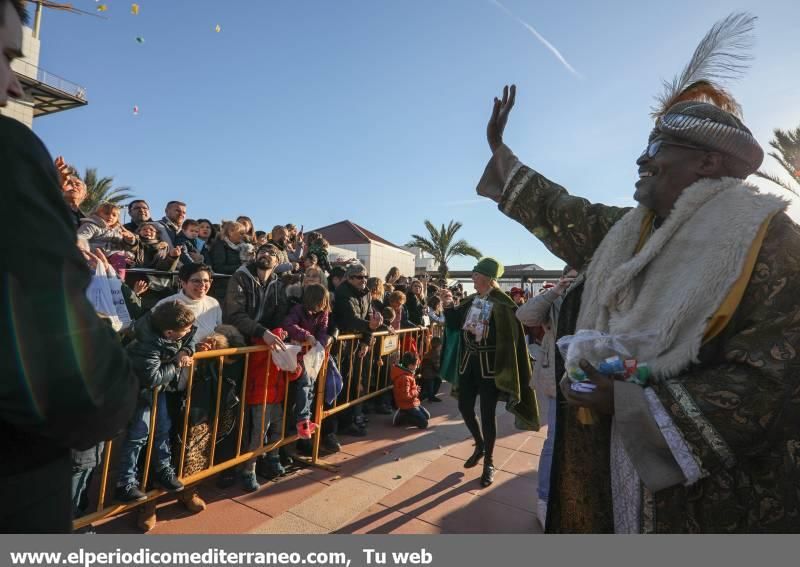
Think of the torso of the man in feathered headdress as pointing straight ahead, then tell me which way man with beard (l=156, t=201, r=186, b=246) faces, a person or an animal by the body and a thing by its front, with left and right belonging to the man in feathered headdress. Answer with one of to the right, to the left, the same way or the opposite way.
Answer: the opposite way

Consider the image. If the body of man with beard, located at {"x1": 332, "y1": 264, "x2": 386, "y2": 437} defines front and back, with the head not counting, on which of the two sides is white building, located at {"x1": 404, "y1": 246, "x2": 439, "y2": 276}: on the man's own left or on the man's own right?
on the man's own left

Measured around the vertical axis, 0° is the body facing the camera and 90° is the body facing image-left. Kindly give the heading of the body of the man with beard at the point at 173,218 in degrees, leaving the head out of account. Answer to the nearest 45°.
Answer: approximately 315°

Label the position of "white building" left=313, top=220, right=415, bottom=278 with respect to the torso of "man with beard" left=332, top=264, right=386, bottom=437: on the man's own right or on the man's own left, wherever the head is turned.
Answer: on the man's own left

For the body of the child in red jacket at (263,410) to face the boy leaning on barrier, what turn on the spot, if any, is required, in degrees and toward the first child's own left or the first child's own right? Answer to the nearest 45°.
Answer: approximately 90° to the first child's own right

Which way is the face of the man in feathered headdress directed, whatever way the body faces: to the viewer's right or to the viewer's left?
to the viewer's left

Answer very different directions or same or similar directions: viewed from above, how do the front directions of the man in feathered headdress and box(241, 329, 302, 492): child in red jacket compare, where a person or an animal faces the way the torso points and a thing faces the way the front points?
very different directions

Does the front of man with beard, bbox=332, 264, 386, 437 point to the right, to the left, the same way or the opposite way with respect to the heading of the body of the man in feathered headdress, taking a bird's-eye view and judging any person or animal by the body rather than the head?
the opposite way

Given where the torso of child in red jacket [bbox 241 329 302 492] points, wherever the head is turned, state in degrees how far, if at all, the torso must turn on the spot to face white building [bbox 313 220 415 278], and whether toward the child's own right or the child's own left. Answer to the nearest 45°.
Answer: approximately 135° to the child's own left

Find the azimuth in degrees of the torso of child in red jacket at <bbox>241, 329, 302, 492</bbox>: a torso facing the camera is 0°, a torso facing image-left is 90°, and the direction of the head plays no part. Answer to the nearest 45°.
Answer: approximately 315°

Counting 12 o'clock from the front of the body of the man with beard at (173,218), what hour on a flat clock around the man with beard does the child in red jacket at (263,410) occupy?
The child in red jacket is roughly at 1 o'clock from the man with beard.

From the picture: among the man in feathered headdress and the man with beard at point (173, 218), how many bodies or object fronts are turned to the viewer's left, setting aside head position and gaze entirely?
1

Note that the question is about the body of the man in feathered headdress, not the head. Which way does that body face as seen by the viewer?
to the viewer's left
